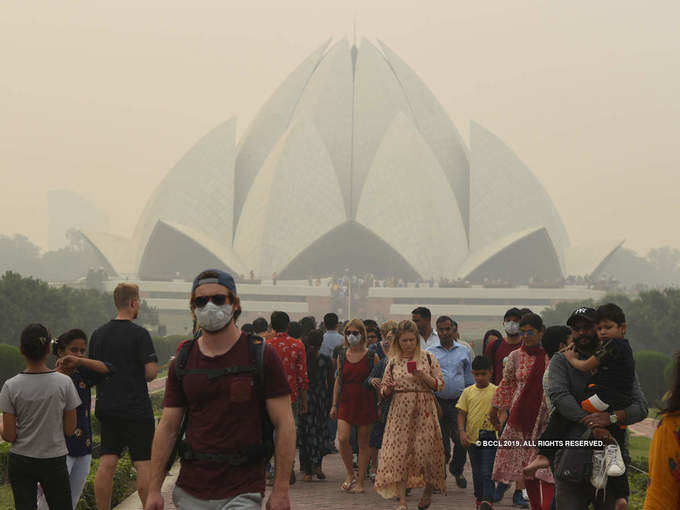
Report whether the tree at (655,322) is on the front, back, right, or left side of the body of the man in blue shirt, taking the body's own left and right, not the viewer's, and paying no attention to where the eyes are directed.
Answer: back

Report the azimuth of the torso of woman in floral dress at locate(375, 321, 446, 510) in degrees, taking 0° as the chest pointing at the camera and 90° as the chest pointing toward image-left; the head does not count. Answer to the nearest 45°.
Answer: approximately 0°

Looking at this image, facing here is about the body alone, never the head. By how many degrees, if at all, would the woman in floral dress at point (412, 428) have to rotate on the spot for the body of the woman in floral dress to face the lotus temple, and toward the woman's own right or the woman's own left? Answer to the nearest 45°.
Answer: approximately 180°

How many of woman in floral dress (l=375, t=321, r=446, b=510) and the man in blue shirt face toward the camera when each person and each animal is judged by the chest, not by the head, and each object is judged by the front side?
2

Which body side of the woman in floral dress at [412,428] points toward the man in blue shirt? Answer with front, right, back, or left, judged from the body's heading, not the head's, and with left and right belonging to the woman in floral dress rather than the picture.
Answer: back

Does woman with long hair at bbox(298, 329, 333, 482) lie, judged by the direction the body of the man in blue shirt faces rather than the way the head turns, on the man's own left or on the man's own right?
on the man's own right

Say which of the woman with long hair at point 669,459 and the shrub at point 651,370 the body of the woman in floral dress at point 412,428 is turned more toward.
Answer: the woman with long hair

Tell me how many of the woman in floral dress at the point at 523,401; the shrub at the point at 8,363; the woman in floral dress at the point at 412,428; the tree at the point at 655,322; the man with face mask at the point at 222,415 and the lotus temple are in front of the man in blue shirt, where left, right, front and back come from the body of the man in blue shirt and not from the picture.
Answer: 3

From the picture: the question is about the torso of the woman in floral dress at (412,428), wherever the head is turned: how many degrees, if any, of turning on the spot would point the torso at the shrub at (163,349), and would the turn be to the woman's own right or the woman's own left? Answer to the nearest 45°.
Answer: approximately 180°
